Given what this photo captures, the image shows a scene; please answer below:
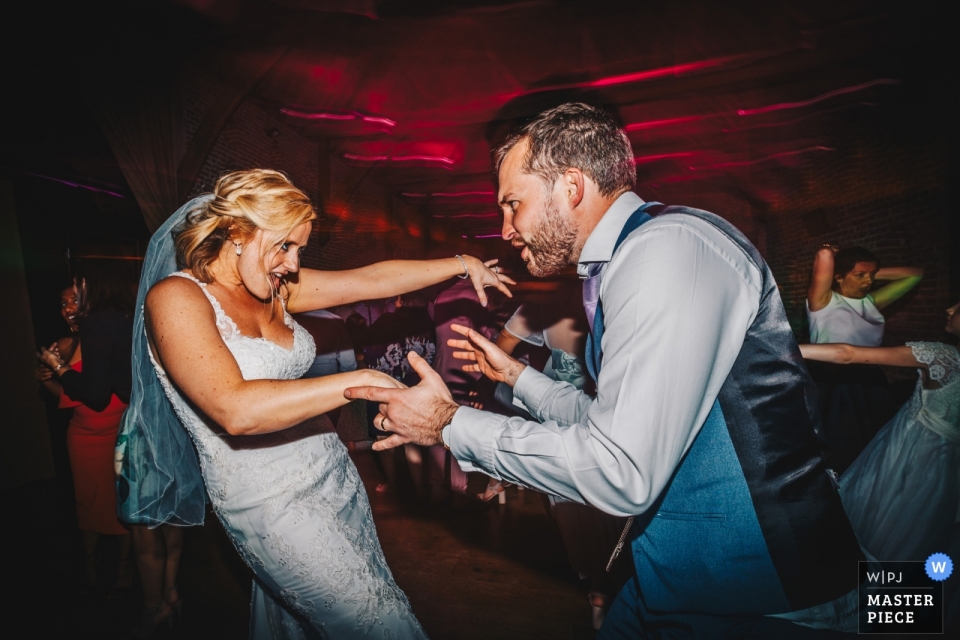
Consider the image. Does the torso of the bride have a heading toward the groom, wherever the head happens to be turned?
yes

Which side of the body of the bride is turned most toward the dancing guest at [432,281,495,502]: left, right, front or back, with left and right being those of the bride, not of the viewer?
left

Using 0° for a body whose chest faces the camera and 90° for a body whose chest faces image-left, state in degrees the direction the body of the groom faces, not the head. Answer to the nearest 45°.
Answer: approximately 90°

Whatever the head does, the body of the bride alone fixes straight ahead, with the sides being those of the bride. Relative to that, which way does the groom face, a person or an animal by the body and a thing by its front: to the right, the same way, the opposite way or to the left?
the opposite way

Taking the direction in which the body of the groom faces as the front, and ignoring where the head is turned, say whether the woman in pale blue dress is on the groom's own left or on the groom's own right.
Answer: on the groom's own right

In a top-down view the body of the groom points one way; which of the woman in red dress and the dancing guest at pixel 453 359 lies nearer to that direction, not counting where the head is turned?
the woman in red dress

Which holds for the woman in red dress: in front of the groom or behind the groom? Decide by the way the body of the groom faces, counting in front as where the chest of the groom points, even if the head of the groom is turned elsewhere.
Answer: in front

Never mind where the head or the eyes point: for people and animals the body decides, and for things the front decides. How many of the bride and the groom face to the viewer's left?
1

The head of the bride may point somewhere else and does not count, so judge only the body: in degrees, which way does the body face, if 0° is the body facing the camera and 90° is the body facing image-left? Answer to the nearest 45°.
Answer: approximately 315°

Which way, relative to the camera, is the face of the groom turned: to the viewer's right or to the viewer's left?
to the viewer's left
